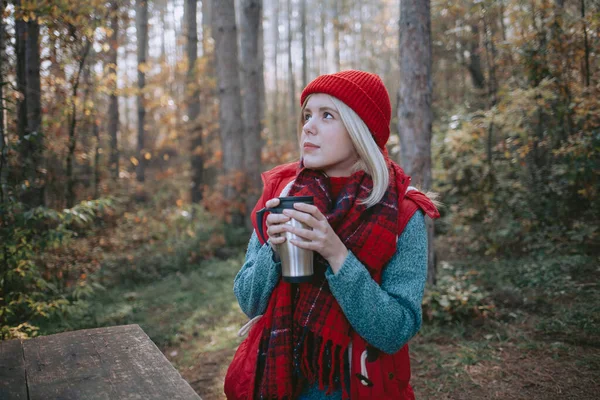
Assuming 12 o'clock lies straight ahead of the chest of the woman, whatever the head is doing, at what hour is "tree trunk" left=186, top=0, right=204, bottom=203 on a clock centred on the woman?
The tree trunk is roughly at 4 o'clock from the woman.

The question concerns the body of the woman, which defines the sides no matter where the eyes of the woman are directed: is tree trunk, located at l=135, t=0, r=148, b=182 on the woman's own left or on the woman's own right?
on the woman's own right

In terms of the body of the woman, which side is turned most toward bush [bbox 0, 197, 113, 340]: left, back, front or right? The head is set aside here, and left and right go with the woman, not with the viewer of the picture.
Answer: right

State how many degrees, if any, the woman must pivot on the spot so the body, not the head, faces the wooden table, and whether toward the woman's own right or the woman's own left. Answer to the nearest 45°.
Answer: approximately 45° to the woman's own right

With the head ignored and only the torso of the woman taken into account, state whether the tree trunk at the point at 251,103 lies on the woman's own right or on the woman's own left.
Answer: on the woman's own right

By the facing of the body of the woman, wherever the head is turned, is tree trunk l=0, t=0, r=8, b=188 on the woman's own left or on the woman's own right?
on the woman's own right

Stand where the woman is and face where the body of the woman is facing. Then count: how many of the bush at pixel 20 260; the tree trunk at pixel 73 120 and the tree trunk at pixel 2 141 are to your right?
3

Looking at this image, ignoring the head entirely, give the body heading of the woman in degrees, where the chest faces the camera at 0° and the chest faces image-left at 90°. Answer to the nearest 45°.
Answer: approximately 45°
